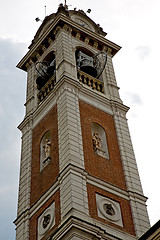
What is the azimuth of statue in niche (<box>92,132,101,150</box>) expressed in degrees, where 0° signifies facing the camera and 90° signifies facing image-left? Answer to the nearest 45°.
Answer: approximately 315°
